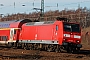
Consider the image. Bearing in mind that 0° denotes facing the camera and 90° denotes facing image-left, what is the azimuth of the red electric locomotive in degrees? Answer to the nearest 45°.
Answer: approximately 315°
